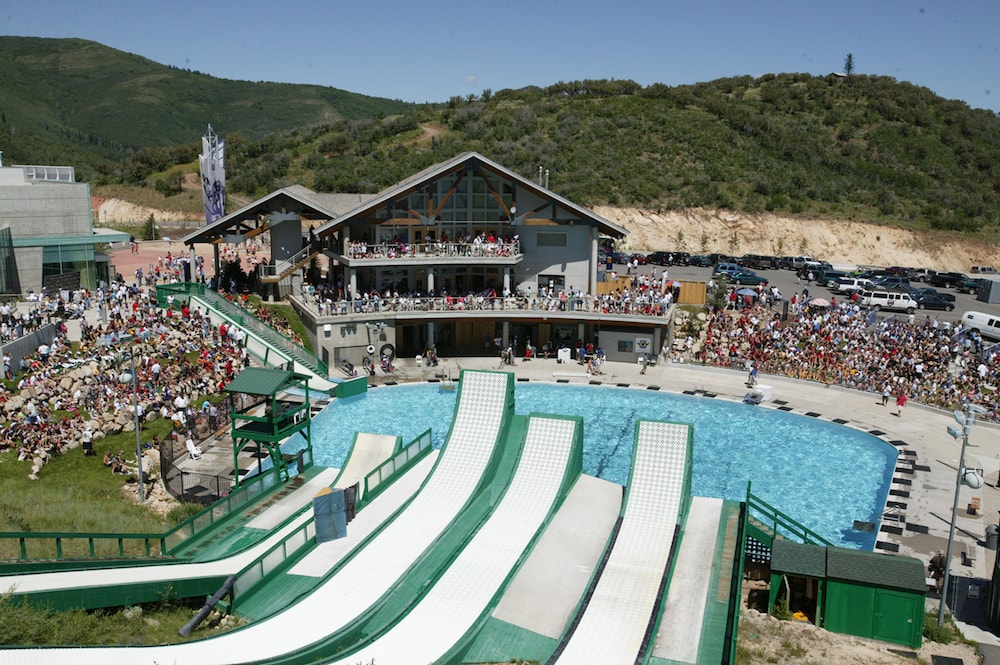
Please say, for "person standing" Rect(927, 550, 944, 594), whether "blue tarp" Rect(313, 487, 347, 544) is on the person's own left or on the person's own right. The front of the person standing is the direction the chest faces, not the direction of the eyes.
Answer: on the person's own left

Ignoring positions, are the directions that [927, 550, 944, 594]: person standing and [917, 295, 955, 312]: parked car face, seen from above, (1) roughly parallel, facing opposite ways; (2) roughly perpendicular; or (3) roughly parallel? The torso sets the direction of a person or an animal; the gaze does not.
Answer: roughly perpendicular
